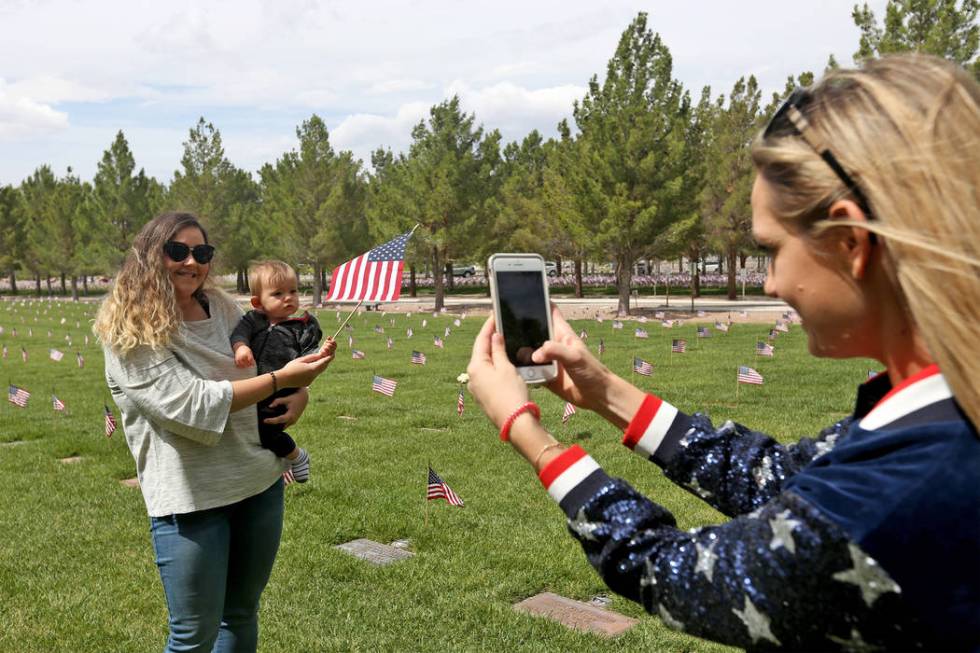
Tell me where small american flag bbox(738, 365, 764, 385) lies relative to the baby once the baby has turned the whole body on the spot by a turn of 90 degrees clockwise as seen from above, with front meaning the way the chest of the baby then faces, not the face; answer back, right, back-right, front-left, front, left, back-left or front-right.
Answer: back

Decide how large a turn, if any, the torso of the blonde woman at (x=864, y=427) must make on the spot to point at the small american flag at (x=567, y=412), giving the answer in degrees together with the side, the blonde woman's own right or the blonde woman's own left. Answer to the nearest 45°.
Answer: approximately 45° to the blonde woman's own right

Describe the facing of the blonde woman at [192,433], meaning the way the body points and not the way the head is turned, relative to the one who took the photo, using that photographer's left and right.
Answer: facing the viewer and to the right of the viewer

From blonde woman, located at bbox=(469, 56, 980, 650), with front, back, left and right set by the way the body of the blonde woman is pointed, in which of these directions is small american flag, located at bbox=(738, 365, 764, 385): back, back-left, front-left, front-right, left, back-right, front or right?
front-right

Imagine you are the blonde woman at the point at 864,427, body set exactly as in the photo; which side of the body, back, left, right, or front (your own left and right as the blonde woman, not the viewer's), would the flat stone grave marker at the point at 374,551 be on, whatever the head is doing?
front

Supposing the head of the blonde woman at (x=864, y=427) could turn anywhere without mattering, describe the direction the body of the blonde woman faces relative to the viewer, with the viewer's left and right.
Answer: facing away from the viewer and to the left of the viewer

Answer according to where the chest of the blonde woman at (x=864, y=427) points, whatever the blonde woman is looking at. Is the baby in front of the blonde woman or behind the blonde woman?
in front

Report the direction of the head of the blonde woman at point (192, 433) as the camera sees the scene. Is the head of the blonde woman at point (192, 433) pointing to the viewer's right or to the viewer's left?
to the viewer's right

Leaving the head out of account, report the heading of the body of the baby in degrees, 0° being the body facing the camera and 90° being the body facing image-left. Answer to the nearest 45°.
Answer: approximately 315°

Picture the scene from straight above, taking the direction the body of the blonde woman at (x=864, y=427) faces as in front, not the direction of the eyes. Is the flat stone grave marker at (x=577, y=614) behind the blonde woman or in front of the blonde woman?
in front
